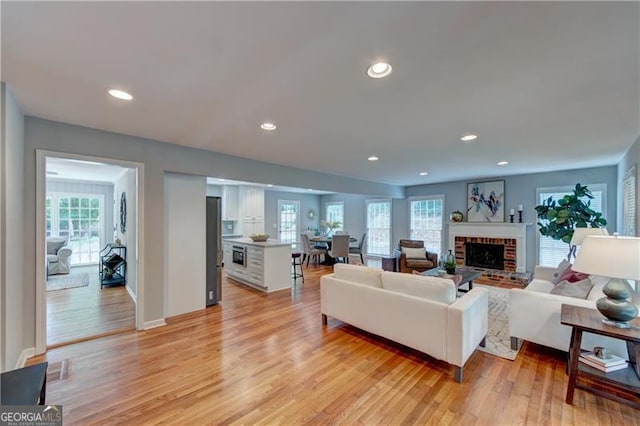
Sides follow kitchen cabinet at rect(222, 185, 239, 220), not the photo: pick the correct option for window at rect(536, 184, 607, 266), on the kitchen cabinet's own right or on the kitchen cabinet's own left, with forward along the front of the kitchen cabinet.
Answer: on the kitchen cabinet's own left

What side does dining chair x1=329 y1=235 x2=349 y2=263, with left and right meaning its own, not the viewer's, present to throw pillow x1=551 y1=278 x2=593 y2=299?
back

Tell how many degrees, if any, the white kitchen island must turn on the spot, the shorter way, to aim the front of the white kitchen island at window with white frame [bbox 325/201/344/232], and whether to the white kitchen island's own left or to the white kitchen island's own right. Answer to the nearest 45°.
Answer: approximately 180°

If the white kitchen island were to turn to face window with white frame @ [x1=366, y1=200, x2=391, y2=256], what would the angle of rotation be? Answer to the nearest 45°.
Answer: approximately 180°

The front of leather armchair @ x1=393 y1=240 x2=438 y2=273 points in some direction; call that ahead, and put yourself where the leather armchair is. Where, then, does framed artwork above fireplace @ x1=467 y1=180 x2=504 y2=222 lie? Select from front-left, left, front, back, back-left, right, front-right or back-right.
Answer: left

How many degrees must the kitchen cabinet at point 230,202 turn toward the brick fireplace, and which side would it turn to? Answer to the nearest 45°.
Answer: approximately 45° to its left

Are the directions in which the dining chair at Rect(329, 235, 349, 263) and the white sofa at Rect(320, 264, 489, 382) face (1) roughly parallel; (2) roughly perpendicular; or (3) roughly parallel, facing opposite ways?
roughly perpendicular

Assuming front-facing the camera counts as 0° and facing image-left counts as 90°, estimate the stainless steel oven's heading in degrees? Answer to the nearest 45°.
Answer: approximately 45°

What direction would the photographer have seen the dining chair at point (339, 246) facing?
facing away from the viewer and to the left of the viewer

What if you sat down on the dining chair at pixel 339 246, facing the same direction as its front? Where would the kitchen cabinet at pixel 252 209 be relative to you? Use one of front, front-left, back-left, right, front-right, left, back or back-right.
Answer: front-left

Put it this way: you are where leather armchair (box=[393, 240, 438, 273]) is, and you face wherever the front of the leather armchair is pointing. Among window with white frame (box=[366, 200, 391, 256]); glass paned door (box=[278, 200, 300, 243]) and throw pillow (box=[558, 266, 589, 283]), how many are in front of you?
1

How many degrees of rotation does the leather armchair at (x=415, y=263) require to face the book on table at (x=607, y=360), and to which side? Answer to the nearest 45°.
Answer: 0° — it already faces it

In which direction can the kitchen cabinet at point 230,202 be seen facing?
toward the camera

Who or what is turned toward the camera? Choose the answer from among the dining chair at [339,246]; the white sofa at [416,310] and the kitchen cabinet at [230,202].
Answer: the kitchen cabinet

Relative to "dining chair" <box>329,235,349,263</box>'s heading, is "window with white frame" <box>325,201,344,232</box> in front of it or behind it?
in front

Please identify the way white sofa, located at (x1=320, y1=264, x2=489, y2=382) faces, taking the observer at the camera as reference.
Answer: facing away from the viewer and to the right of the viewer

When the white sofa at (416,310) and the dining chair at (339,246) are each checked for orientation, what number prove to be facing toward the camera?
0

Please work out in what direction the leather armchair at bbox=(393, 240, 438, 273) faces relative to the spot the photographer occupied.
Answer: facing the viewer and to the right of the viewer
